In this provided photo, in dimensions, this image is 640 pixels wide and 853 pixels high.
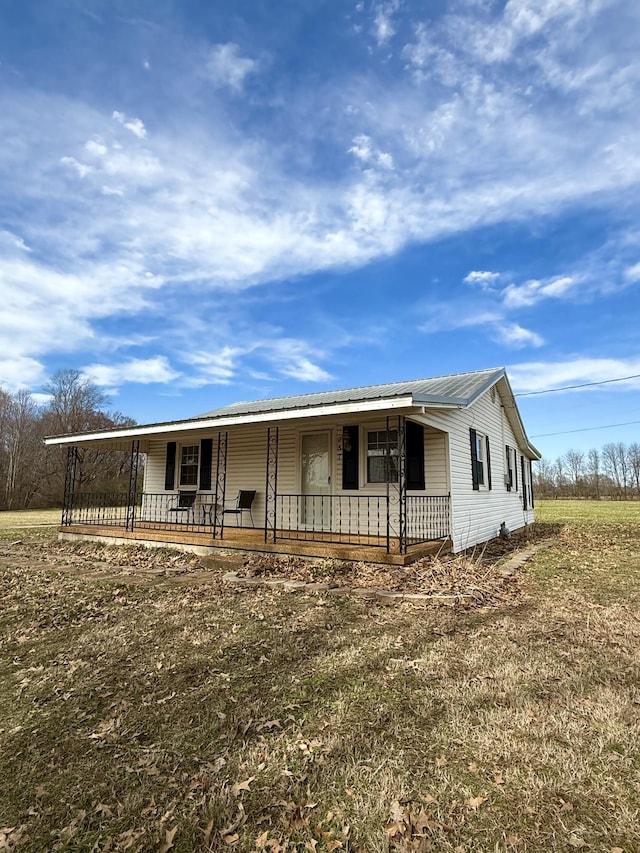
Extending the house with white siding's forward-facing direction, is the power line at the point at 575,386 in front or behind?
behind

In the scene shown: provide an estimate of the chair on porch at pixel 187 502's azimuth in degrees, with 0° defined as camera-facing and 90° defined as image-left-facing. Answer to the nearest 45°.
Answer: approximately 45°

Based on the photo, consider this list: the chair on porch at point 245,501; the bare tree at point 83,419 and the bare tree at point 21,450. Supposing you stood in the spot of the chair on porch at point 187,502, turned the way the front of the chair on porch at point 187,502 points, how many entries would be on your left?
1

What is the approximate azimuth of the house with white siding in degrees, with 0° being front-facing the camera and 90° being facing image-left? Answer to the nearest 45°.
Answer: approximately 45°

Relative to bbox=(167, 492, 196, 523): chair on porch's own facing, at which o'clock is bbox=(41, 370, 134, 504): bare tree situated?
The bare tree is roughly at 4 o'clock from the chair on porch.

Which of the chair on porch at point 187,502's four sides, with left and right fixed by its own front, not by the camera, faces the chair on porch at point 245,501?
left

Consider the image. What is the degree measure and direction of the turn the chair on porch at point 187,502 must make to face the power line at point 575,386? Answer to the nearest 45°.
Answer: approximately 135° to its left

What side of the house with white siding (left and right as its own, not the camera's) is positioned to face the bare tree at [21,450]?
right
